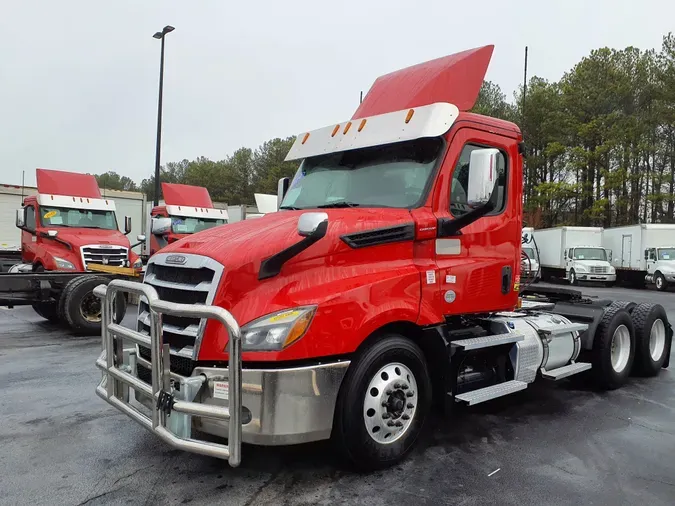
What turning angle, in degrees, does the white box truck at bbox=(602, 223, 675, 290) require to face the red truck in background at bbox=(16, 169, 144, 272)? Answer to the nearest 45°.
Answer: approximately 90° to its right

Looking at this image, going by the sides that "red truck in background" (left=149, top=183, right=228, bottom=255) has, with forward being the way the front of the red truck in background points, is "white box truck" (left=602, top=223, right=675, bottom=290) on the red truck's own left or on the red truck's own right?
on the red truck's own left

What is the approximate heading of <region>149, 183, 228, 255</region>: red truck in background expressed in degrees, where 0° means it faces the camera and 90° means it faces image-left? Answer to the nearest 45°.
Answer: approximately 315°

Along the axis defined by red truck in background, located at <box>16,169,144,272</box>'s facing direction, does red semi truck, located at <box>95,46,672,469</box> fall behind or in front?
in front

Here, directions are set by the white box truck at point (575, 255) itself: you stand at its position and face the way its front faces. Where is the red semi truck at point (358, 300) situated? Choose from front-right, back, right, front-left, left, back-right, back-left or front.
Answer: front-right

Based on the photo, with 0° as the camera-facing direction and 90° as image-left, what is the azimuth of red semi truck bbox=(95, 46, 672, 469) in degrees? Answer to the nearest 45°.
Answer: approximately 45°

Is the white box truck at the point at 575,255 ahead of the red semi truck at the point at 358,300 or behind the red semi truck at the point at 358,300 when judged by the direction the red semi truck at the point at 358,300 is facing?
behind

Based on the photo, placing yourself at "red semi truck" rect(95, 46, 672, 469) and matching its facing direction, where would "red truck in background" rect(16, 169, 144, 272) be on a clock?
The red truck in background is roughly at 3 o'clock from the red semi truck.
